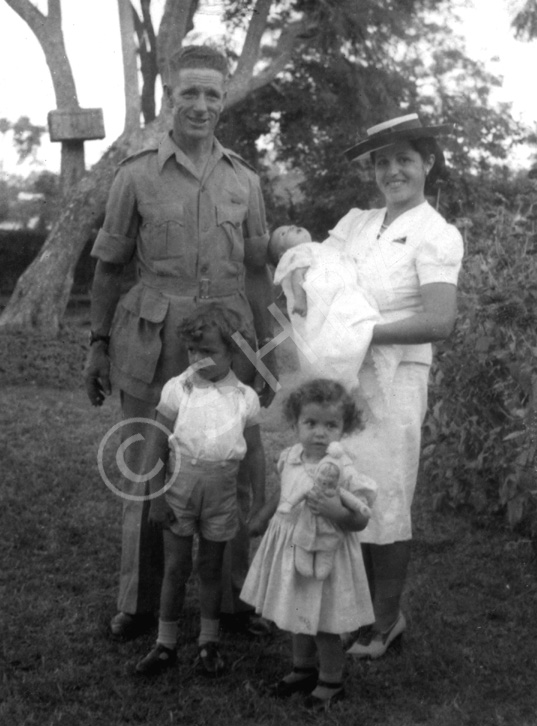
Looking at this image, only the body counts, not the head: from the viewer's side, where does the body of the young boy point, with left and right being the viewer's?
facing the viewer

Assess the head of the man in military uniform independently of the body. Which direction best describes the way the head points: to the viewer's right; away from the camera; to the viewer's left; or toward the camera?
toward the camera

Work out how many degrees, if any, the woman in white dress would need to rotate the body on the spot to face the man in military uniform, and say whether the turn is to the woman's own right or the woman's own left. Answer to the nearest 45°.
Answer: approximately 45° to the woman's own right

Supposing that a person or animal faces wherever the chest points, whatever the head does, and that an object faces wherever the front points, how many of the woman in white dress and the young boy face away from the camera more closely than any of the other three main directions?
0

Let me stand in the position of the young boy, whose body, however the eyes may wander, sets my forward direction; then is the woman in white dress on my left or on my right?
on my left

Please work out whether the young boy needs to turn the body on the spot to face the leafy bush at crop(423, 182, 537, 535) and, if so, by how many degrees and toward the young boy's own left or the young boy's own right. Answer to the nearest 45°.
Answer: approximately 135° to the young boy's own left

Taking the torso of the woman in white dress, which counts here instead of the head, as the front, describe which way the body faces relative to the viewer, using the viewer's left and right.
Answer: facing the viewer and to the left of the viewer

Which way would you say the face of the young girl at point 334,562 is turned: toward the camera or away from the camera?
toward the camera

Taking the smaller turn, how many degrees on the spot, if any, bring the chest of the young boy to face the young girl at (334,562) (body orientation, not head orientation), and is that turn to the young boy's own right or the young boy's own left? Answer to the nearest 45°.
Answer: approximately 45° to the young boy's own left

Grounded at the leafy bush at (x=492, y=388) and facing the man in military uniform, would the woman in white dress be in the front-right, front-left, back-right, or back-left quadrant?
front-left
